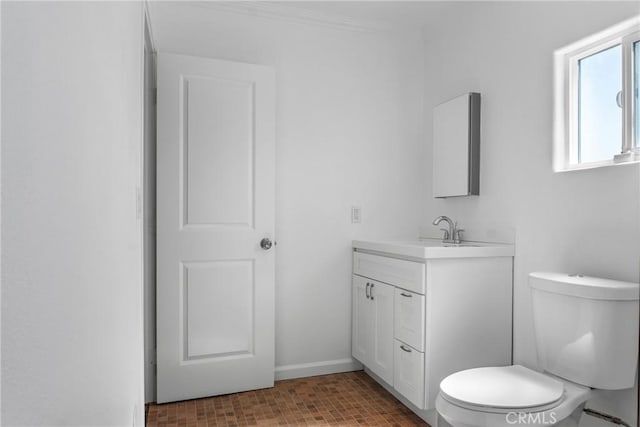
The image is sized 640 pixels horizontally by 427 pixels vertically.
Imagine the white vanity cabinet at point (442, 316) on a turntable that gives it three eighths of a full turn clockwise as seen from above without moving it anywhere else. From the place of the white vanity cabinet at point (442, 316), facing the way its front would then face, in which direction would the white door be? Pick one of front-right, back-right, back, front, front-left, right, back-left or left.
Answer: left

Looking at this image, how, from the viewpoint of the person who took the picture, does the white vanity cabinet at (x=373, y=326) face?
facing the viewer and to the left of the viewer

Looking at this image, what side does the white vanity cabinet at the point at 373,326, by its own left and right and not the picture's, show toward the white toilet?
left

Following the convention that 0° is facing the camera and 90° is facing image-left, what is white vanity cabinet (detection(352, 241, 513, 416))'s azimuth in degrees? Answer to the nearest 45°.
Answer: approximately 45°

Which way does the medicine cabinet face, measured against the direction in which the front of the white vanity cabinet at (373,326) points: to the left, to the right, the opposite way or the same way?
the same way

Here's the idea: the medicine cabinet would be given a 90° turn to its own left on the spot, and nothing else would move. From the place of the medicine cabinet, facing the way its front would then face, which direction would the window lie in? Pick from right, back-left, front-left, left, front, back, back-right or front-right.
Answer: front

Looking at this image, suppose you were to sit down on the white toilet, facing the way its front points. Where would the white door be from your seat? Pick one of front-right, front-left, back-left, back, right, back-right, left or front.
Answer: front-right

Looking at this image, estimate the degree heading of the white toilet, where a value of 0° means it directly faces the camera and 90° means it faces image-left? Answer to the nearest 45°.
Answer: approximately 45°
